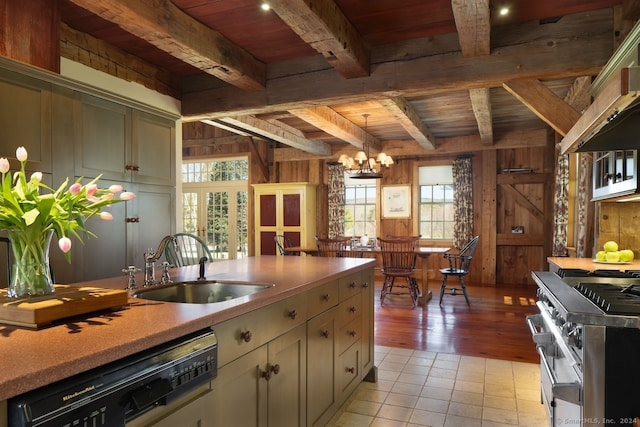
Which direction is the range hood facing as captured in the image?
to the viewer's left

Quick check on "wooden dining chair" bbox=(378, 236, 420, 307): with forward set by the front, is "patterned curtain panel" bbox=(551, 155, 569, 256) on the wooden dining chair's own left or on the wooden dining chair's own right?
on the wooden dining chair's own right

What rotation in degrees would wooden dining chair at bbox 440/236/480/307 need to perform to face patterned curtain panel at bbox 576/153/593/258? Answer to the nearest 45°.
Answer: approximately 135° to its left

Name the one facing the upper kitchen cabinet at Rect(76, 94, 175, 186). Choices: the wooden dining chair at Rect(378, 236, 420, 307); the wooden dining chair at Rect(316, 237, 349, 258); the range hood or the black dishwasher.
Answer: the range hood

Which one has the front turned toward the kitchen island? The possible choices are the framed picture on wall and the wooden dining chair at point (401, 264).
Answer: the framed picture on wall

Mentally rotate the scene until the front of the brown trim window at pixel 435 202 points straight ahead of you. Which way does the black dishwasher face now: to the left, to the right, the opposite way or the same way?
to the left

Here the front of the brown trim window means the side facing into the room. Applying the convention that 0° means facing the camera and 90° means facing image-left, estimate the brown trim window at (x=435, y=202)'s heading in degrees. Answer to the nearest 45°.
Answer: approximately 0°

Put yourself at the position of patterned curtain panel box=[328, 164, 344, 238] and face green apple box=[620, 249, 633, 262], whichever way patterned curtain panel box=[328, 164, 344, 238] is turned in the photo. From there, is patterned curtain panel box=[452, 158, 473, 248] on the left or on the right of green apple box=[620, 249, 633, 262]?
left

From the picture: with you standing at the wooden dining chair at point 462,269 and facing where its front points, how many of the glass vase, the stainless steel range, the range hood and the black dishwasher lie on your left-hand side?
4

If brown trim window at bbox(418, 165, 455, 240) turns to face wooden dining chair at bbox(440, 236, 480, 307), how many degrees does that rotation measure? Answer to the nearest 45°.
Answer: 0° — it already faces it

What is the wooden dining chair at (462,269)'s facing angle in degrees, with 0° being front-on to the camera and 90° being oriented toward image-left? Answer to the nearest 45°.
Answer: approximately 90°

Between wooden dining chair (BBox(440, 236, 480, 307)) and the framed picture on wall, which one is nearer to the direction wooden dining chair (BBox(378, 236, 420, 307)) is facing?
the framed picture on wall

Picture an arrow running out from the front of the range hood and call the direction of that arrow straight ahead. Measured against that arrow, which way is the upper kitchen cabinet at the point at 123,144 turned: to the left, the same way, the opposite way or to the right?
the opposite way

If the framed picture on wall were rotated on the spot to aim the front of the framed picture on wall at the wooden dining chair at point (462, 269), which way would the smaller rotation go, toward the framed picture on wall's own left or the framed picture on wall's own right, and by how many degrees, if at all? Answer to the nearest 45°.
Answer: approximately 45° to the framed picture on wall's own left

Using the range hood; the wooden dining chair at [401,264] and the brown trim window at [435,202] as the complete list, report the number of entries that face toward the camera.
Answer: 1

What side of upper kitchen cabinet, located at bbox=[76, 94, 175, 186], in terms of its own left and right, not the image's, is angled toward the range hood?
front
